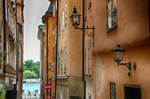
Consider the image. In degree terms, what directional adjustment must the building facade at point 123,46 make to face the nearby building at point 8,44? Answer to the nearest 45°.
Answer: approximately 90° to its right

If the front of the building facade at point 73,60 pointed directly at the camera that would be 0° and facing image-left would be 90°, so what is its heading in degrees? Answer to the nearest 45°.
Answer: approximately 45°

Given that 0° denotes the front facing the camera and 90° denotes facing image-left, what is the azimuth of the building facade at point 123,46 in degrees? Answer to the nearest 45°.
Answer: approximately 45°

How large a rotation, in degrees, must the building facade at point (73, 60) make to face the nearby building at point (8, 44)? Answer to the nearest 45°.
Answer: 0° — it already faces it
